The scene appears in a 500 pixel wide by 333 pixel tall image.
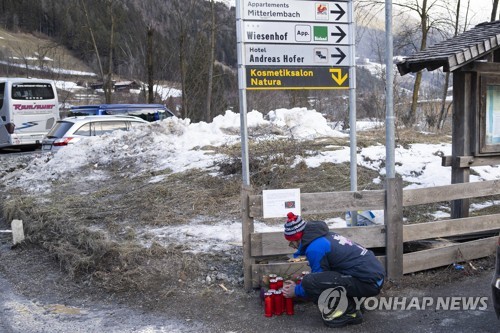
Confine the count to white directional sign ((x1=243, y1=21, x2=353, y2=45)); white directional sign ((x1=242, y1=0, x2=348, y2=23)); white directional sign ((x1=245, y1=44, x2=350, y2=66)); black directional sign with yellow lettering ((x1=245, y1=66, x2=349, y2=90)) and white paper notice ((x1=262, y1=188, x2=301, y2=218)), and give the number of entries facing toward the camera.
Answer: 5

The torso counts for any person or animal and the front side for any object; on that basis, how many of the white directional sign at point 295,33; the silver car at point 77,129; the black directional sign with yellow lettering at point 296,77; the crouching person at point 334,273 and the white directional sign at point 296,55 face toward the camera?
3

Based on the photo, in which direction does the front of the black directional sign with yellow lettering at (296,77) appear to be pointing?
toward the camera

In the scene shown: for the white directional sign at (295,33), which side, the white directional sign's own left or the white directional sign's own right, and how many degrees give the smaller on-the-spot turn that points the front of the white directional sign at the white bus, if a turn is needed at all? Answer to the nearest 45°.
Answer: approximately 135° to the white directional sign's own right

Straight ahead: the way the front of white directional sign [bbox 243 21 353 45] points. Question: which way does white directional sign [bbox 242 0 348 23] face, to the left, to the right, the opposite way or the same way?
the same way

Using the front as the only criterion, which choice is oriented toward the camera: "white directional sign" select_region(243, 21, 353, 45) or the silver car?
the white directional sign

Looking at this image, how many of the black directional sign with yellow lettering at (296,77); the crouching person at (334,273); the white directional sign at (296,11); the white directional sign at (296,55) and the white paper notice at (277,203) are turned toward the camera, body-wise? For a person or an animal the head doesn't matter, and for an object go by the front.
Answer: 4

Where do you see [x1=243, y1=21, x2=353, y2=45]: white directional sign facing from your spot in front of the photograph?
facing the viewer

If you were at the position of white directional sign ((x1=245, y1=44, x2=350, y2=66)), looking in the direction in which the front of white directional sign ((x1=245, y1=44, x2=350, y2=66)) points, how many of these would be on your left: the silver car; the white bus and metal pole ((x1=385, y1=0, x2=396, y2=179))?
1

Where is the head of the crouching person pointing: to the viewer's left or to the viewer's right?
to the viewer's left

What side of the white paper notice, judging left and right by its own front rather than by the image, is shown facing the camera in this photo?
front

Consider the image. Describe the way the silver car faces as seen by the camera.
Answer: facing away from the viewer and to the right of the viewer

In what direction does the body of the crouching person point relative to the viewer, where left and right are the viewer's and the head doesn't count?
facing to the left of the viewer

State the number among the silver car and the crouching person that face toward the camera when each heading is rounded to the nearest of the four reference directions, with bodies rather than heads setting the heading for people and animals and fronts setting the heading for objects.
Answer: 0
